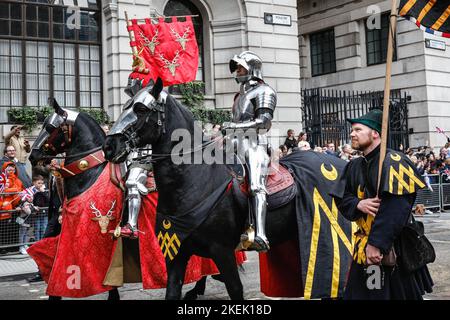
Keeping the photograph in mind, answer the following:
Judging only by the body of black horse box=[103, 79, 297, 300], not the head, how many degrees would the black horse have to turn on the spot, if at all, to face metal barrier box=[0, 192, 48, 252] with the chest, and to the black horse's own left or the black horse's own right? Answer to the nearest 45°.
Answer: approximately 45° to the black horse's own right

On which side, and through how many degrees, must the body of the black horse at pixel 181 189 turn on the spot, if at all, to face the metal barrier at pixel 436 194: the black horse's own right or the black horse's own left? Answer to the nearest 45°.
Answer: approximately 135° to the black horse's own right

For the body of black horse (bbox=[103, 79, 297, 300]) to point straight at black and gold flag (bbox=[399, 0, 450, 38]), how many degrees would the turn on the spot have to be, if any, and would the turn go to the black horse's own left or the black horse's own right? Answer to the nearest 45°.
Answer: approximately 180°

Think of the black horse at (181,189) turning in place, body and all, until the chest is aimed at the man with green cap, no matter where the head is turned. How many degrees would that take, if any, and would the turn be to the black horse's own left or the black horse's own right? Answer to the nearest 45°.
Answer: approximately 135° to the black horse's own left

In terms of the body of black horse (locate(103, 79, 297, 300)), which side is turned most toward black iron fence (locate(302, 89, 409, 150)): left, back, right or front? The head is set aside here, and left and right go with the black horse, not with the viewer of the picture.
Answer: right

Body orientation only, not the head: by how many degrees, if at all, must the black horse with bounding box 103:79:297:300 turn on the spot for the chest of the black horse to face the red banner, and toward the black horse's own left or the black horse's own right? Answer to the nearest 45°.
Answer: approximately 90° to the black horse's own right

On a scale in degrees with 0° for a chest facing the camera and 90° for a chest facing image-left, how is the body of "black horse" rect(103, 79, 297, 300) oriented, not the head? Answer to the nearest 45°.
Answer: approximately 90°

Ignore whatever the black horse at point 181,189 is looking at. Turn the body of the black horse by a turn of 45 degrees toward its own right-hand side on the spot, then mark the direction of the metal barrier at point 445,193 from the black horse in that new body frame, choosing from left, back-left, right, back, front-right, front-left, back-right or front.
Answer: right

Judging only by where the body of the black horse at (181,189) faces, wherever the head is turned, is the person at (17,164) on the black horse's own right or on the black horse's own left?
on the black horse's own right

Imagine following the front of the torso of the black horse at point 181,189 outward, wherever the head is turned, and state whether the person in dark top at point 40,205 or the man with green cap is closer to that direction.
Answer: the person in dark top
